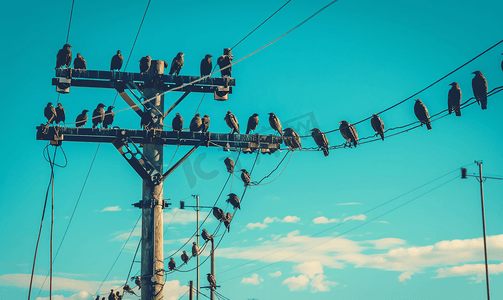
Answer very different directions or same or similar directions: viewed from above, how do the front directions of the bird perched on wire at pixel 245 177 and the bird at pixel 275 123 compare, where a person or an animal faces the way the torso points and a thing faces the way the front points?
same or similar directions

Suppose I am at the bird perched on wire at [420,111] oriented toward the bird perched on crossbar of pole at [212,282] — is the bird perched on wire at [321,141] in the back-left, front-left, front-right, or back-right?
front-left

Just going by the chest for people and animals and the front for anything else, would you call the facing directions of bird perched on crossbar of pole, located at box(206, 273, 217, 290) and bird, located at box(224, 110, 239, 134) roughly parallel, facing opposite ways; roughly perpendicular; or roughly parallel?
roughly parallel

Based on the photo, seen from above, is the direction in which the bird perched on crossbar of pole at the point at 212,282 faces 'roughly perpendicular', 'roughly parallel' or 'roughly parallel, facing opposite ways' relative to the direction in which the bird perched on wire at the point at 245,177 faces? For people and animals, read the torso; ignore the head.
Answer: roughly parallel

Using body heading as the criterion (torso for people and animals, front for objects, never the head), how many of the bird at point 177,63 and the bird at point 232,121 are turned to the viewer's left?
1

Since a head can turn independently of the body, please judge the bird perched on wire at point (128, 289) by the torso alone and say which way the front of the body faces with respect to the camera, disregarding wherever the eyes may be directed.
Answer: to the viewer's left

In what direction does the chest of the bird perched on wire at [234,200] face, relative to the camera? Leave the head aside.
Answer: to the viewer's left

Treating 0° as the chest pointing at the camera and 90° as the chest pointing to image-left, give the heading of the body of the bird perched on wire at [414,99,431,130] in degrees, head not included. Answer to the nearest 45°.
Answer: approximately 90°
